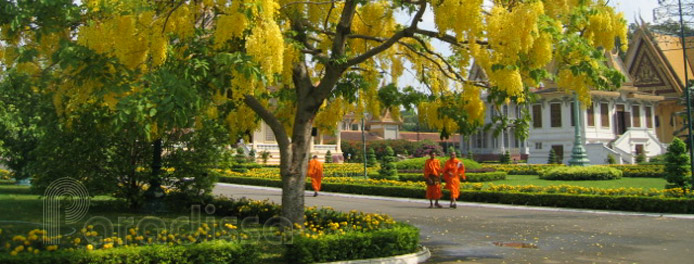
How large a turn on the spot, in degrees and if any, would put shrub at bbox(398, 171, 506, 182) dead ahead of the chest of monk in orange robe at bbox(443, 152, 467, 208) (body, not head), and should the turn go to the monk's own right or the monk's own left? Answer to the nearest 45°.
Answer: approximately 180°

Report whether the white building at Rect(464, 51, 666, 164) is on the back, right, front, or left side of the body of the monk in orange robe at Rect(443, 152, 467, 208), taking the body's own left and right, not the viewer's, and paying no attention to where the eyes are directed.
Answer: back

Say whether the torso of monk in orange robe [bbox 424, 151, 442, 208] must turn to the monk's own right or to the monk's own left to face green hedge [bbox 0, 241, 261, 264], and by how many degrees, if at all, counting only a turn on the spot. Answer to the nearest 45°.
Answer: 0° — they already face it

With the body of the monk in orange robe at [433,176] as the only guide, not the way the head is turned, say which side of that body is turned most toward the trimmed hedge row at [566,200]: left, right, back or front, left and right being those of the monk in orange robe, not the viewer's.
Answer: left

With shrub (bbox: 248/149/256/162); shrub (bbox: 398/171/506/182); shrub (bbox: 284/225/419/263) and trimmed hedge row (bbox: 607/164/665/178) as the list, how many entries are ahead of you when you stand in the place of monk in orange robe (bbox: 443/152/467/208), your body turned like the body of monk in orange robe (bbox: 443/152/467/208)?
1

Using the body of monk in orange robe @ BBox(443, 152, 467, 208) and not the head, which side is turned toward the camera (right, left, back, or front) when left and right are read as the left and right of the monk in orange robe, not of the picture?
front

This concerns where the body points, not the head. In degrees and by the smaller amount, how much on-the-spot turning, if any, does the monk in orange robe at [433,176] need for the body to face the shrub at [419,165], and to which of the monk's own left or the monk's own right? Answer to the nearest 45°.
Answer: approximately 180°

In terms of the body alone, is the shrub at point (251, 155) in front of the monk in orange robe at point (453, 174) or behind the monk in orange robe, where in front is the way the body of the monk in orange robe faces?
behind

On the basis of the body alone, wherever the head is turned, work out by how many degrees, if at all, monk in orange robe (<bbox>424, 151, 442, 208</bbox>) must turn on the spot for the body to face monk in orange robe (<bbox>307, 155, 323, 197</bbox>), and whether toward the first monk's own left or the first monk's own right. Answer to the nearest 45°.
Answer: approximately 135° to the first monk's own right

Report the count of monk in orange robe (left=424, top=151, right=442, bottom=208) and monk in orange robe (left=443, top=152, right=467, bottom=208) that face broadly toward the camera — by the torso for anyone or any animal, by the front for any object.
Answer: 2

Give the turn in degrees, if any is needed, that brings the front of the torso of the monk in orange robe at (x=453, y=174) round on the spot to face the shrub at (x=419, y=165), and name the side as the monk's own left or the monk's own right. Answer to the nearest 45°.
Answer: approximately 180°

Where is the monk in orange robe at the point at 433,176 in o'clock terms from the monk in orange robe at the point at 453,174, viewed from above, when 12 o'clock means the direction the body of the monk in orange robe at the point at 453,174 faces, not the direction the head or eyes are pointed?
the monk in orange robe at the point at 433,176 is roughly at 3 o'clock from the monk in orange robe at the point at 453,174.
